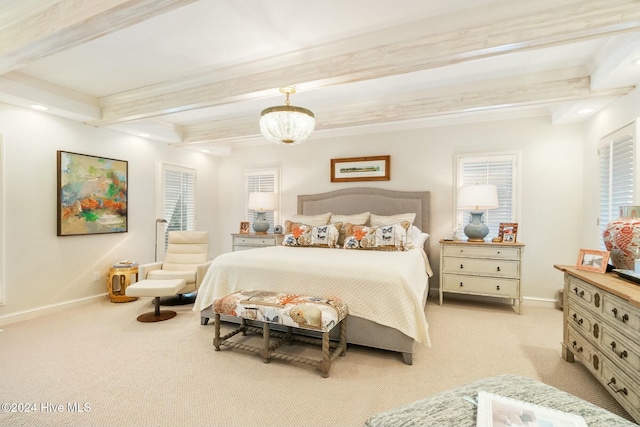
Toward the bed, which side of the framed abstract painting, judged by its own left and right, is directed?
front

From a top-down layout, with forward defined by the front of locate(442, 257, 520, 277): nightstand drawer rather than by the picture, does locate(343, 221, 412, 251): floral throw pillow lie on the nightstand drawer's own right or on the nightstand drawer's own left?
on the nightstand drawer's own right

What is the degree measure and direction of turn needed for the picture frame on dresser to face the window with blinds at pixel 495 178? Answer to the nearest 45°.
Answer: approximately 90° to its right

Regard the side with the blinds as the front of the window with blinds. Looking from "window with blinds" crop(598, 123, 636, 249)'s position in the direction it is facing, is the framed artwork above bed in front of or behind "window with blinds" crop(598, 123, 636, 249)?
in front

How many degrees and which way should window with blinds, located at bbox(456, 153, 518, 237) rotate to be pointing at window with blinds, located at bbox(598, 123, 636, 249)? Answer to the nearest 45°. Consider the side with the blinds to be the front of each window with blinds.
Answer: approximately 45° to its left

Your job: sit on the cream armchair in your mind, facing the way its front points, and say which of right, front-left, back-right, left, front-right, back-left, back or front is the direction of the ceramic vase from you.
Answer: left

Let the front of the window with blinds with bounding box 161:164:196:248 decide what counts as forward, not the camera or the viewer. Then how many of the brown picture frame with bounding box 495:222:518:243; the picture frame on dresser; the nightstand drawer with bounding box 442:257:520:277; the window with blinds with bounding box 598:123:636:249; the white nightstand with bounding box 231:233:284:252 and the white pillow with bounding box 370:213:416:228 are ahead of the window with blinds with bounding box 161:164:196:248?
6

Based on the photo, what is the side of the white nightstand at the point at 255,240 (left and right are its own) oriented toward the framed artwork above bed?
left

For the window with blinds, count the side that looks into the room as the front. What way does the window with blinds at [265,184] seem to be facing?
toward the camera

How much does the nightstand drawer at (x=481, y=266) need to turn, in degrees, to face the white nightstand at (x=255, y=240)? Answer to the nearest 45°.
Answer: approximately 90° to its right

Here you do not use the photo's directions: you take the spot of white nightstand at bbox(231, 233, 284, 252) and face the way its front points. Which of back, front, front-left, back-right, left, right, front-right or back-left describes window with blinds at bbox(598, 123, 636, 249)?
front-left

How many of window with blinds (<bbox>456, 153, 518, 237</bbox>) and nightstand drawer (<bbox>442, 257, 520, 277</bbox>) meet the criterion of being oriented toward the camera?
2

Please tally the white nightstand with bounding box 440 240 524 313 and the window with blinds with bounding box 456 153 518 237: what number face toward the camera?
2

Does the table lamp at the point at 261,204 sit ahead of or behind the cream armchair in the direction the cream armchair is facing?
behind

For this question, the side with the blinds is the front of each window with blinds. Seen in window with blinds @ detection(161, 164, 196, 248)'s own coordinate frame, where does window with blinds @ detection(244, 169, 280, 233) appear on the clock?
window with blinds @ detection(244, 169, 280, 233) is roughly at 11 o'clock from window with blinds @ detection(161, 164, 196, 248).

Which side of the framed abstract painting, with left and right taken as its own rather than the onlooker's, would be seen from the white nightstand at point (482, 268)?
front

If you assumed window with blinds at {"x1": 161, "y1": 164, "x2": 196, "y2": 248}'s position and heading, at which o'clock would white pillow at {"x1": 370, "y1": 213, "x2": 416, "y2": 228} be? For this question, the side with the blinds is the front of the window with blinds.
The white pillow is roughly at 12 o'clock from the window with blinds.

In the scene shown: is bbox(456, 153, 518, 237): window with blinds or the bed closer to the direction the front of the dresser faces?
the bed

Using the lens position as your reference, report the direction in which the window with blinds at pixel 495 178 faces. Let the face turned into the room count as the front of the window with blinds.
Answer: facing the viewer

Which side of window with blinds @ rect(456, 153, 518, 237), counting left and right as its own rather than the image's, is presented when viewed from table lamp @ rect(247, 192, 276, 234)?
right

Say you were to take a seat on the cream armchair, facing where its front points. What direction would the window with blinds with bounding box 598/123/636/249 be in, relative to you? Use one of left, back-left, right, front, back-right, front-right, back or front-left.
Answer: left

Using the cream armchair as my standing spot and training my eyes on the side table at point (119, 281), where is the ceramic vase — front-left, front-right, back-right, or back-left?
back-left
